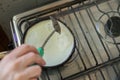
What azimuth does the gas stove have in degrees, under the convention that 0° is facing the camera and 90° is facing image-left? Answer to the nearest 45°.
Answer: approximately 0°
